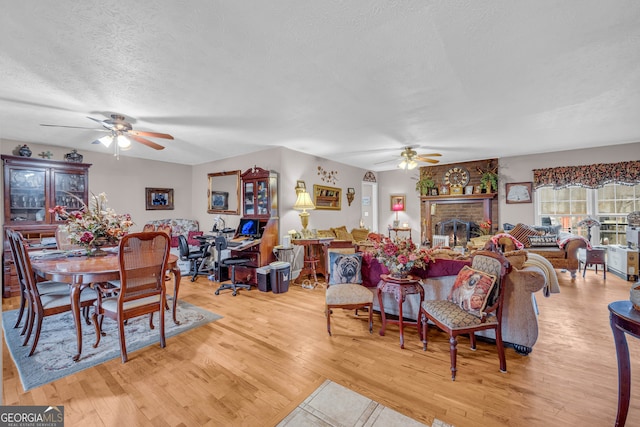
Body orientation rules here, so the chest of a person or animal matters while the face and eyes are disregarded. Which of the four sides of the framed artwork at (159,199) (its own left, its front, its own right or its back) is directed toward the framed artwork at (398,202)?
left

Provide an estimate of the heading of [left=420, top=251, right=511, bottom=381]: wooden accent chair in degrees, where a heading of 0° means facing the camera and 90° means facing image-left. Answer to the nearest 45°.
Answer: approximately 45°

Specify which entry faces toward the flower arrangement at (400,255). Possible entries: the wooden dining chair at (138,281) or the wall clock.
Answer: the wall clock

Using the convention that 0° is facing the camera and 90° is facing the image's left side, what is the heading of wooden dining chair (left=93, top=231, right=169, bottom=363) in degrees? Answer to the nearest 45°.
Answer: approximately 135°

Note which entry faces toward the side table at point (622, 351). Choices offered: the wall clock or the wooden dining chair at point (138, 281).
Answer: the wall clock

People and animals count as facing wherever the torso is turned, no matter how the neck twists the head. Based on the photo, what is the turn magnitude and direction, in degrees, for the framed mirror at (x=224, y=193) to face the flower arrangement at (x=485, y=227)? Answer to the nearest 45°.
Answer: approximately 135° to its left

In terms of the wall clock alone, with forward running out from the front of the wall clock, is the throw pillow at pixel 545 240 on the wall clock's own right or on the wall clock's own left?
on the wall clock's own left

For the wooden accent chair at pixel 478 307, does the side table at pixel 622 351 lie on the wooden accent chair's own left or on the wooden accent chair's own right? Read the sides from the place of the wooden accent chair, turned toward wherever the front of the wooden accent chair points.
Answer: on the wooden accent chair's own left

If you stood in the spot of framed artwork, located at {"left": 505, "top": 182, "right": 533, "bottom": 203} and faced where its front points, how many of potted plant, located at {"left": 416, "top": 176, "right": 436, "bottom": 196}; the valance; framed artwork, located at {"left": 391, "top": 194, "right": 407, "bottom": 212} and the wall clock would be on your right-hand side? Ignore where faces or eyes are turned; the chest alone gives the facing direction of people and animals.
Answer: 3

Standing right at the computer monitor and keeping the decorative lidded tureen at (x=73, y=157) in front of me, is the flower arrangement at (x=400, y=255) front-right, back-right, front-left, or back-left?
back-left

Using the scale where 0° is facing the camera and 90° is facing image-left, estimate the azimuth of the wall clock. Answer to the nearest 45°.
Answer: approximately 0°

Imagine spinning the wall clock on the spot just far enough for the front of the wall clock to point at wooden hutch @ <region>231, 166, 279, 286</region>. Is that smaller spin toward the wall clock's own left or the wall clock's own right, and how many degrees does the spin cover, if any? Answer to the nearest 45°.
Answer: approximately 45° to the wall clock's own right

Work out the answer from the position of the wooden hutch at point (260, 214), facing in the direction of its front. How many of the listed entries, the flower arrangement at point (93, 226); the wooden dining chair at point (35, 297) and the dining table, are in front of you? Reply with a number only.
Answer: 3

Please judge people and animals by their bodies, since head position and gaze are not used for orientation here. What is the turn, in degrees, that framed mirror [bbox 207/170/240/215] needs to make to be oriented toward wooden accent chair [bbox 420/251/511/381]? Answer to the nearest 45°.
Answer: approximately 90° to its left
